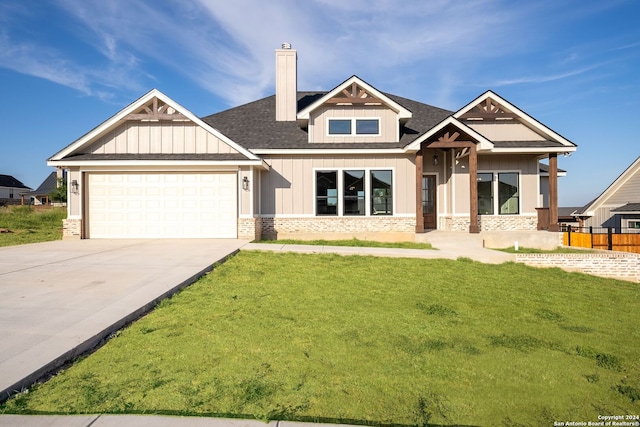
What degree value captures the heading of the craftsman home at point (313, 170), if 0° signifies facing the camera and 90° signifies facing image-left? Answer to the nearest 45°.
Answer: approximately 0°

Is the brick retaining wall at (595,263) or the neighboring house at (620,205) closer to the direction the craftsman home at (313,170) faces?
the brick retaining wall

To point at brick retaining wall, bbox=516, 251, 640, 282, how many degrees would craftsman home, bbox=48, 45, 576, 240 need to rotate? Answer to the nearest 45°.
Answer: approximately 45° to its left

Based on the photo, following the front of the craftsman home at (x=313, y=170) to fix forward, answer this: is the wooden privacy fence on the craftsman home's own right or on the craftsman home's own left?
on the craftsman home's own left

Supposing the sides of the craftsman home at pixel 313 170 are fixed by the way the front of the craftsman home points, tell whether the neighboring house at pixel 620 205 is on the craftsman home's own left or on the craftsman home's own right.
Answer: on the craftsman home's own left
